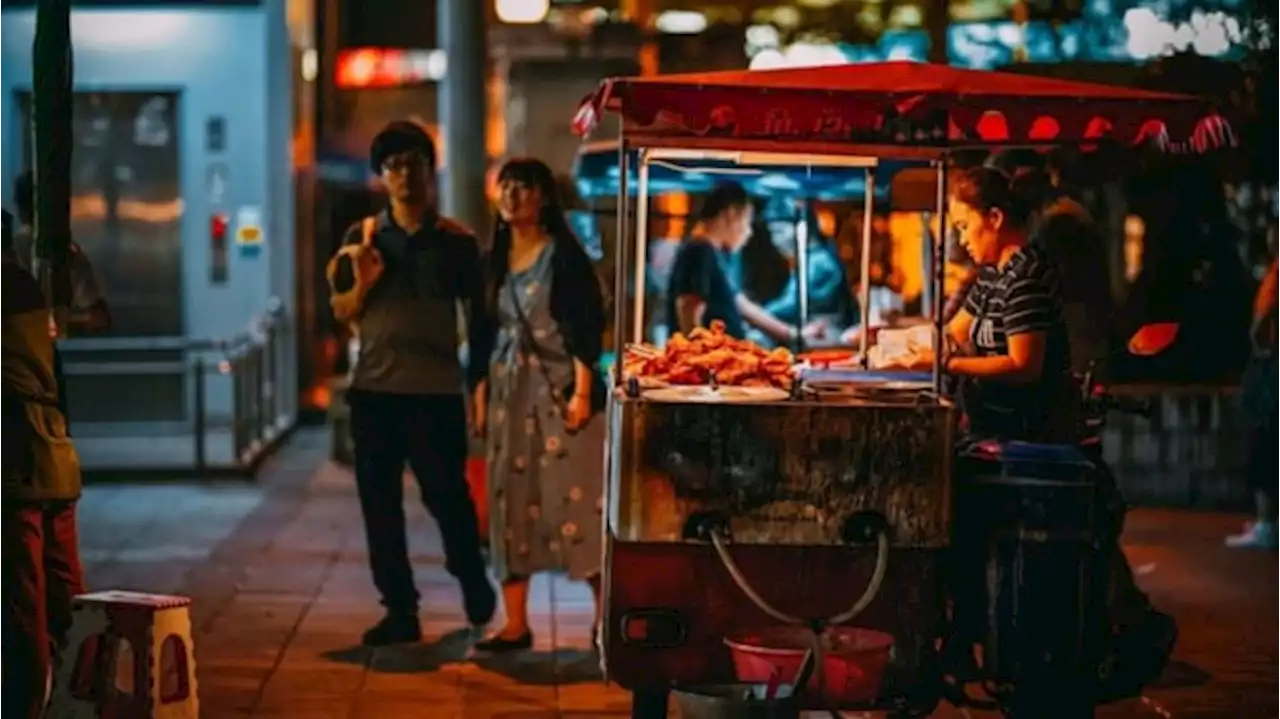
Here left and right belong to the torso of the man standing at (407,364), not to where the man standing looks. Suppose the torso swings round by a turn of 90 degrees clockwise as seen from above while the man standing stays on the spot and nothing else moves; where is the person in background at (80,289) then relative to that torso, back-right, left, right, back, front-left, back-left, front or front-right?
front

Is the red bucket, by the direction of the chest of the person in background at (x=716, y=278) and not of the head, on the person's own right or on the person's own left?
on the person's own right

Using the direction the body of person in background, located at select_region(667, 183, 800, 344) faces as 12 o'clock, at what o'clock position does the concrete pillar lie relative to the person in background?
The concrete pillar is roughly at 7 o'clock from the person in background.

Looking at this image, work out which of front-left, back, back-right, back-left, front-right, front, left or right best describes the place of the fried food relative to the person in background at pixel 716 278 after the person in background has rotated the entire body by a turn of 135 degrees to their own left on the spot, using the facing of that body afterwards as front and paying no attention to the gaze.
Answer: back-left

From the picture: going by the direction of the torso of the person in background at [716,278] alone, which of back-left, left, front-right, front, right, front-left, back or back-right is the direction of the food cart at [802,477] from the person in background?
right

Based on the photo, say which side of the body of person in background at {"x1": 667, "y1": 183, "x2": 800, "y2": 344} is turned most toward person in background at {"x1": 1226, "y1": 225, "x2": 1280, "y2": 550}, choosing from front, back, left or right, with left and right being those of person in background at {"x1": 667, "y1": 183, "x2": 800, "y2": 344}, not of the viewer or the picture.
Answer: front

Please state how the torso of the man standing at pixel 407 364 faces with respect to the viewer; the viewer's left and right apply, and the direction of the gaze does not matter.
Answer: facing the viewer

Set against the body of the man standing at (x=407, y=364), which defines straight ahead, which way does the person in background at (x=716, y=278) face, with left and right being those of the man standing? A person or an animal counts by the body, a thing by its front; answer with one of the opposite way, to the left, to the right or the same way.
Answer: to the left

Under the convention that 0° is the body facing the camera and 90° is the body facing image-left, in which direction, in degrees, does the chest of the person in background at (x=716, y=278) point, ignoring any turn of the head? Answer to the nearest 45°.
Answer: approximately 270°

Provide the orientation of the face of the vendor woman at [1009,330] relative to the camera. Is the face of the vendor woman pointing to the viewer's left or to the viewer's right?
to the viewer's left
